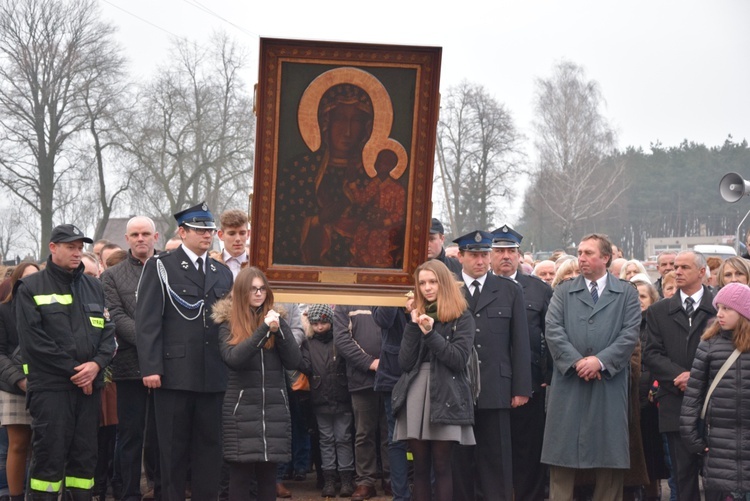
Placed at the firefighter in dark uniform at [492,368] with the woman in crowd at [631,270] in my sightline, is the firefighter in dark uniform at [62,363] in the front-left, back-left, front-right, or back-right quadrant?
back-left

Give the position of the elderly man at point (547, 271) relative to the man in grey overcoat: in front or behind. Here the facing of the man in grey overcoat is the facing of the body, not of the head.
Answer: behind

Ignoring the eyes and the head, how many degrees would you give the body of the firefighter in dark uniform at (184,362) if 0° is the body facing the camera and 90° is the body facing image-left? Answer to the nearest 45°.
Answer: approximately 315°

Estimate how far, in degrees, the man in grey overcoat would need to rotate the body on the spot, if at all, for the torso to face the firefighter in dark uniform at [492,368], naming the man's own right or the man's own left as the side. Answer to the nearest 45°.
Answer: approximately 90° to the man's own right

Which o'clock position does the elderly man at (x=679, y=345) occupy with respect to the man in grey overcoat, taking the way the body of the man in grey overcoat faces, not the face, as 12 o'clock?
The elderly man is roughly at 8 o'clock from the man in grey overcoat.

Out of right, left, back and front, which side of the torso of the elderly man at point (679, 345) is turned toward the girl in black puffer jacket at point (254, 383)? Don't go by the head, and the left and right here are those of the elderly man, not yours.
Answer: right

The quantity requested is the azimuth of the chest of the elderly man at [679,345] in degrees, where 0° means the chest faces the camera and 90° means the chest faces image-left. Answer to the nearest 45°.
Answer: approximately 315°

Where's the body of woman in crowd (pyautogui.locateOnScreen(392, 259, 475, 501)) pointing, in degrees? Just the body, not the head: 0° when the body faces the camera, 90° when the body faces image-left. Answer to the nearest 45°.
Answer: approximately 45°

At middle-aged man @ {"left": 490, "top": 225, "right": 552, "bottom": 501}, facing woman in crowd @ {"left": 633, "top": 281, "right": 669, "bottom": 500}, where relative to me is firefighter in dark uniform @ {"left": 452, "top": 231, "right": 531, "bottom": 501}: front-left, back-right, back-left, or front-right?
back-right
